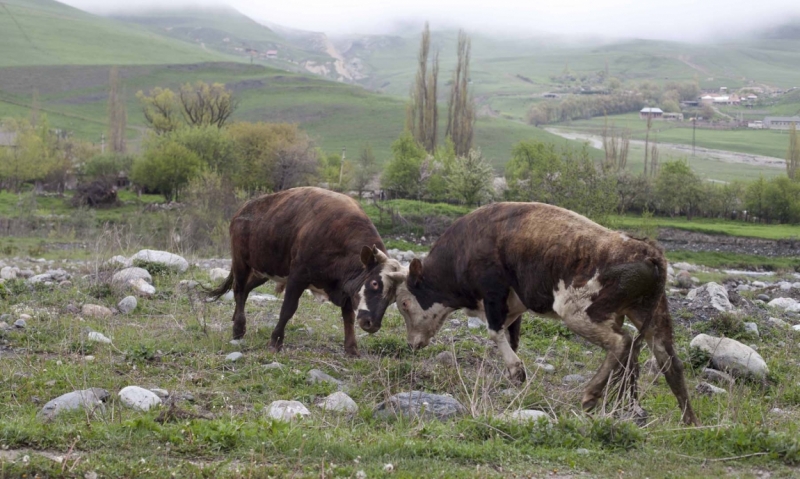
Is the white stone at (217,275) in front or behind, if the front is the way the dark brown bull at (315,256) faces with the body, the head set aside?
behind

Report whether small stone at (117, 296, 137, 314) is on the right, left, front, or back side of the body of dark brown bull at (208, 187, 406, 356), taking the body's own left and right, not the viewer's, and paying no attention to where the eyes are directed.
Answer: back

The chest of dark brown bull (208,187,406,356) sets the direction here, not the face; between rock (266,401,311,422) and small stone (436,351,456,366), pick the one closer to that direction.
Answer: the small stone

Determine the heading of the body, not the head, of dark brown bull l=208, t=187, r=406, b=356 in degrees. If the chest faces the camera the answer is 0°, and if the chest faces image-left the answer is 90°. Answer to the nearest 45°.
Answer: approximately 315°

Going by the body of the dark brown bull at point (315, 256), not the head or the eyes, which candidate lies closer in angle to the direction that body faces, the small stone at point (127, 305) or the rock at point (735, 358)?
the rock

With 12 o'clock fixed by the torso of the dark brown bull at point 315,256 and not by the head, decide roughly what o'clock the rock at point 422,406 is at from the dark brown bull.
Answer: The rock is roughly at 1 o'clock from the dark brown bull.

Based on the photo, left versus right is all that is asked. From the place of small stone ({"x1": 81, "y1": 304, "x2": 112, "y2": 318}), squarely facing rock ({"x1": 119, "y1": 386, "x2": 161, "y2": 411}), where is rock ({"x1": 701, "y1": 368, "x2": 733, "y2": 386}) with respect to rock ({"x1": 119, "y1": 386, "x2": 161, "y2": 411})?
left

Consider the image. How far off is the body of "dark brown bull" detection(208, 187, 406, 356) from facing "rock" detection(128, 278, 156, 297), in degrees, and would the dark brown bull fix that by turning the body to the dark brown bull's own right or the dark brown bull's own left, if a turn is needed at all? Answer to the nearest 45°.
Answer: approximately 180°

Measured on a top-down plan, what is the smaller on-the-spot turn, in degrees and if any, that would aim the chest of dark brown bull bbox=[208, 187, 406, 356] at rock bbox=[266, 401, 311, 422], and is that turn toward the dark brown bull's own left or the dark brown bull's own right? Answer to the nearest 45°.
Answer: approximately 45° to the dark brown bull's own right
